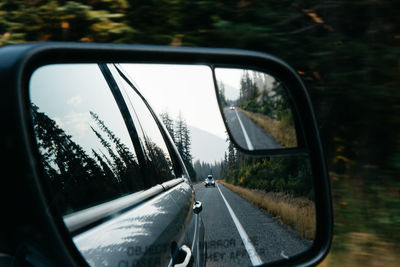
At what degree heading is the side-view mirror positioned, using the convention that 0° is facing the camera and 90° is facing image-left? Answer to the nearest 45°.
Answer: approximately 0°
